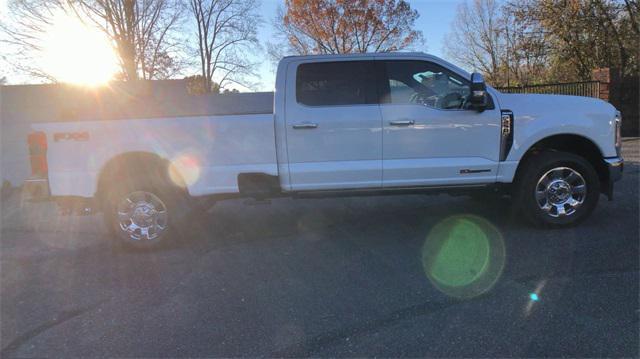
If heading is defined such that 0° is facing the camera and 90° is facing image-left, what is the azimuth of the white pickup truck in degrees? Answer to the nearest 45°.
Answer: approximately 270°

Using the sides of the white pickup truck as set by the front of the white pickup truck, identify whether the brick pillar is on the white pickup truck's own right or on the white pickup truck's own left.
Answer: on the white pickup truck's own left
